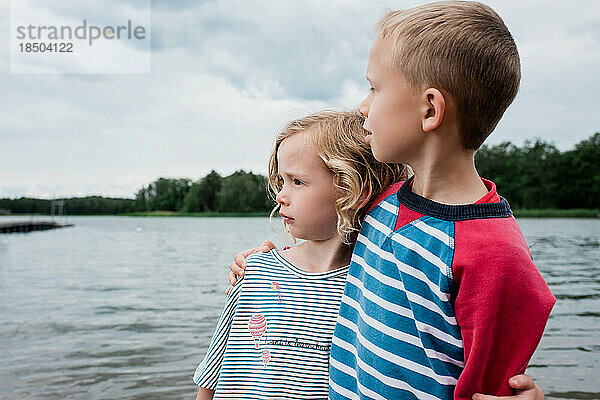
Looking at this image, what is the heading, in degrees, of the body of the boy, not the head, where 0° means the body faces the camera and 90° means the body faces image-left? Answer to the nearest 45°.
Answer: approximately 45°

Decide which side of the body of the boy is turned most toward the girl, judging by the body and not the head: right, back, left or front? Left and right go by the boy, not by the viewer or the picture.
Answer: right
